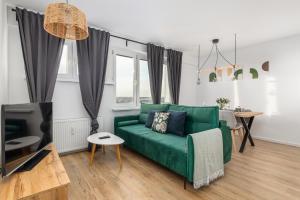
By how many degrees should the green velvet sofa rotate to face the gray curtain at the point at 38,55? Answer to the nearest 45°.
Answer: approximately 45° to its right

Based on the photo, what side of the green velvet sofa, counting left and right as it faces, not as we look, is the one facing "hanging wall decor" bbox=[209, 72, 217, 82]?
back

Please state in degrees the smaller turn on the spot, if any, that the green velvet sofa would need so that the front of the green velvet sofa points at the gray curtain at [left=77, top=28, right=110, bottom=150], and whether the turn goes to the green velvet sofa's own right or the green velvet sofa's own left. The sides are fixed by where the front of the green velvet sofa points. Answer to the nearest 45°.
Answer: approximately 45° to the green velvet sofa's own right

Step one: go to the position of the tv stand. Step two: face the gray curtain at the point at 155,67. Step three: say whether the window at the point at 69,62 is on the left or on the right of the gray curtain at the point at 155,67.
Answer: left

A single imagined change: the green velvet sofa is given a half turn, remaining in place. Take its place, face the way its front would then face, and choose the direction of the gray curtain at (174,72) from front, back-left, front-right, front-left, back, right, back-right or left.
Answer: front-left

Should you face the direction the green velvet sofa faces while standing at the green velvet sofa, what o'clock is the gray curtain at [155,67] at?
The gray curtain is roughly at 4 o'clock from the green velvet sofa.

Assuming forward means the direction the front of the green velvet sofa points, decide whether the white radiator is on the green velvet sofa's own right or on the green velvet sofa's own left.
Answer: on the green velvet sofa's own right

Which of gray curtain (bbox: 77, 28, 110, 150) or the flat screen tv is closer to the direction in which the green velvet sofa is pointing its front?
the flat screen tv

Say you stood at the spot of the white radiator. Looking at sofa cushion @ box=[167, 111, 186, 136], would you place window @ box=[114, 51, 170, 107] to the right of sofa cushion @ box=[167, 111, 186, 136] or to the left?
left

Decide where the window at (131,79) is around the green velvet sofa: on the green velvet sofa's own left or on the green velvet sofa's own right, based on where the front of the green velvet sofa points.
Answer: on the green velvet sofa's own right

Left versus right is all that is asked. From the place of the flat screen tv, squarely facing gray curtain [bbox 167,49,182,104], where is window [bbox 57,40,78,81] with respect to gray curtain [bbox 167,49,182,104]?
left

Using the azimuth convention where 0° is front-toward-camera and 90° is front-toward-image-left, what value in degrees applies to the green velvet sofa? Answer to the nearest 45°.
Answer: approximately 45°
